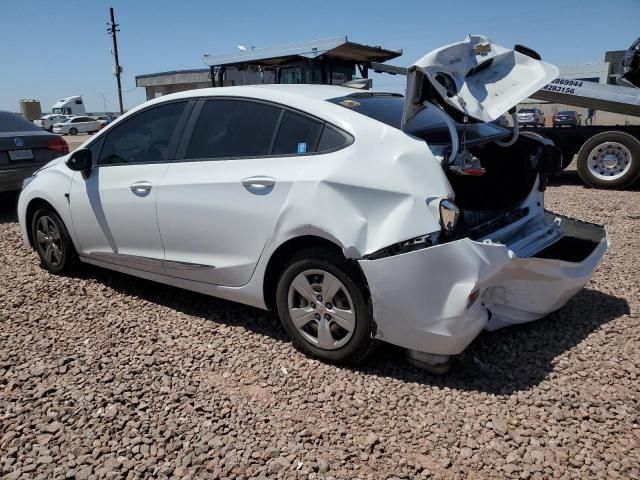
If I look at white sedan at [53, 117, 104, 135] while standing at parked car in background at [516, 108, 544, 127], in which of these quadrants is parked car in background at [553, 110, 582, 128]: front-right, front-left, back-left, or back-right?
back-left

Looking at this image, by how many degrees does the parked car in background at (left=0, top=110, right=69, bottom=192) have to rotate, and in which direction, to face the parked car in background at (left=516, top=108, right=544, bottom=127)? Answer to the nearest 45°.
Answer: approximately 90° to its right

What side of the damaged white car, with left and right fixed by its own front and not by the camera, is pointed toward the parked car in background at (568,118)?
right

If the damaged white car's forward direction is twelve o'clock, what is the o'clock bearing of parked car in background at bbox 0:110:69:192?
The parked car in background is roughly at 12 o'clock from the damaged white car.

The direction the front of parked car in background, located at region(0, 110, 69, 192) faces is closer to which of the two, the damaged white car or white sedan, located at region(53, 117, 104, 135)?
the white sedan

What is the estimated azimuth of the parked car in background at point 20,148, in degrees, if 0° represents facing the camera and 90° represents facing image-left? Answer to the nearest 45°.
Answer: approximately 180°

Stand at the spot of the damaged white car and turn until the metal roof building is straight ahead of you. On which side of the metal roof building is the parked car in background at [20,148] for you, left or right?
left

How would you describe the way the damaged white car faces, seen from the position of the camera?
facing away from the viewer and to the left of the viewer

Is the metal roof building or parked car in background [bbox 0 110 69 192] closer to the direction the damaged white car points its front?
the parked car in background

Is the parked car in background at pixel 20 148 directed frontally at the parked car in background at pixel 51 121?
yes
